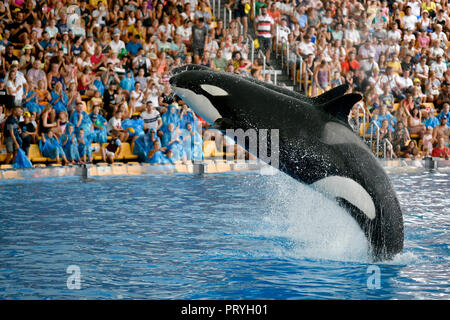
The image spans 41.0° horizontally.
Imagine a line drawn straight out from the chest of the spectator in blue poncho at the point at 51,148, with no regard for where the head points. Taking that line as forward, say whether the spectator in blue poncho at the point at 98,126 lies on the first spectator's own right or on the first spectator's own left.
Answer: on the first spectator's own left

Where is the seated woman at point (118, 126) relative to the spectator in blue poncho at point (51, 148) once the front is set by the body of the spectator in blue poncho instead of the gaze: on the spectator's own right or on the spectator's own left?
on the spectator's own left

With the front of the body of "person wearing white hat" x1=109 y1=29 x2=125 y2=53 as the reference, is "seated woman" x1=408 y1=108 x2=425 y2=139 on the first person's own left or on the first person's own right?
on the first person's own left

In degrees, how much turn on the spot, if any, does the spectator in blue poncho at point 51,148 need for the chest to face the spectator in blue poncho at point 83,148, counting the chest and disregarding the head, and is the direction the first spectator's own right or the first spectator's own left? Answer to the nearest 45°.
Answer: approximately 45° to the first spectator's own left

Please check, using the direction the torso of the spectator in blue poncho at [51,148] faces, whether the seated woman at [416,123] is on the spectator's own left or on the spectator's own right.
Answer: on the spectator's own left
